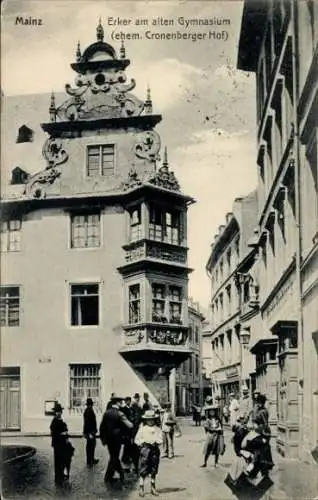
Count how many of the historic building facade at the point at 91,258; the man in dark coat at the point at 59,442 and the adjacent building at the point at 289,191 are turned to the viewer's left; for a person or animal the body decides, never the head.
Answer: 1

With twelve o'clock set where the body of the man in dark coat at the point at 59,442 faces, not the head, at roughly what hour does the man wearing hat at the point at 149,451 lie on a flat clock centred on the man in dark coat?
The man wearing hat is roughly at 12 o'clock from the man in dark coat.

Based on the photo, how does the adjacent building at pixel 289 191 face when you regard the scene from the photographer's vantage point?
facing to the left of the viewer

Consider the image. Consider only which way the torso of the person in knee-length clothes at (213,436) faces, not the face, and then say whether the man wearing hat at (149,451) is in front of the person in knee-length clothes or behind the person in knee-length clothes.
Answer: in front

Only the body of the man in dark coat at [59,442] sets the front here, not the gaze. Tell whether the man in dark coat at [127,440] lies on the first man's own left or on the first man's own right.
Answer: on the first man's own left

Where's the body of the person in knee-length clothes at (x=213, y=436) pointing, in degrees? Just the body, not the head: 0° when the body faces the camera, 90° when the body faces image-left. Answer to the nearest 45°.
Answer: approximately 0°

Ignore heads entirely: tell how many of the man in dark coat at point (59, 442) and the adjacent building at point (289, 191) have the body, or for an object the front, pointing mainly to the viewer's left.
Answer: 1

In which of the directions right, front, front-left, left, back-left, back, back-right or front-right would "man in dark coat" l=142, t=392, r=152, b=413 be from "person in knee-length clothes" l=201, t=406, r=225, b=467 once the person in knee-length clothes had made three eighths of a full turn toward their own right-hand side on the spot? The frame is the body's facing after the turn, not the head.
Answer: front

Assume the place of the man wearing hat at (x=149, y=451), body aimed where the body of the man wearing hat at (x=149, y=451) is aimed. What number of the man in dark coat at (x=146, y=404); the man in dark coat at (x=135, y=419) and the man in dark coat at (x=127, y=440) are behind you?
3
